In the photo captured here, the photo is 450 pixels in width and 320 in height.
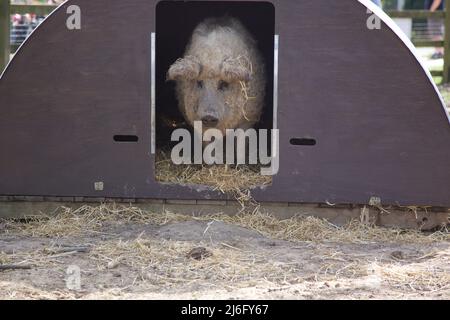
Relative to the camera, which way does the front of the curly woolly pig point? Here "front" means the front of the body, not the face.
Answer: toward the camera
